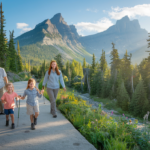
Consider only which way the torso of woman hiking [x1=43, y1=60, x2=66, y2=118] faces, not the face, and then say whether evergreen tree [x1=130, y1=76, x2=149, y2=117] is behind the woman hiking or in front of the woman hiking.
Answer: behind

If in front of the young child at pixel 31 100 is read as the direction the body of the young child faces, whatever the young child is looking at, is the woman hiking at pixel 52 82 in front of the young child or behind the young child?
behind

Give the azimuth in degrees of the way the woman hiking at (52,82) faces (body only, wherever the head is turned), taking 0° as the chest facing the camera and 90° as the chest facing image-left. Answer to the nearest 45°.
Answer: approximately 0°

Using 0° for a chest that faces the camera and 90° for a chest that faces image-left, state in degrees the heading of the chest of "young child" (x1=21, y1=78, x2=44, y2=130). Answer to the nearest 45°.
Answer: approximately 0°

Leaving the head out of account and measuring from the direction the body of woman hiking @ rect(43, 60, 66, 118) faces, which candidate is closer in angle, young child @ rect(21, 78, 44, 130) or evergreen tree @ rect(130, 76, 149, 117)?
the young child

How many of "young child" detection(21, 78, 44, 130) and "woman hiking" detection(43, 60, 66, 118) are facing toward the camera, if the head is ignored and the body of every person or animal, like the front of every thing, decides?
2
